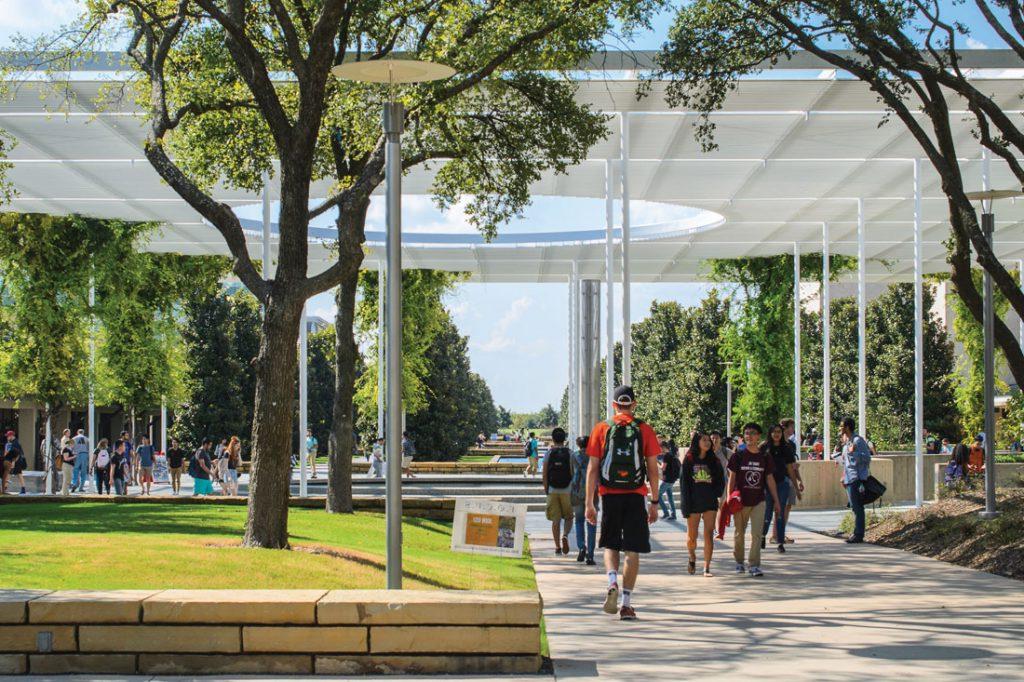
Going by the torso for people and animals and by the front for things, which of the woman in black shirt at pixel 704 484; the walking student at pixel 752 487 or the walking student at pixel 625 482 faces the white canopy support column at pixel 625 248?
the walking student at pixel 625 482

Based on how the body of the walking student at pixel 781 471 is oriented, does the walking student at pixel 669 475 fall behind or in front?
behind

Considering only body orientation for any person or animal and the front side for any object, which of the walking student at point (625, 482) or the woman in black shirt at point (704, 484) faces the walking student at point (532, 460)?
the walking student at point (625, 482)

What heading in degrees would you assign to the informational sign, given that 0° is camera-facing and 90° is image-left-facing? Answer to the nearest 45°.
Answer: approximately 0°

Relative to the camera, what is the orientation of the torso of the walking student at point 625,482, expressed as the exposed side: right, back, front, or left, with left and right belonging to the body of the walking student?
back

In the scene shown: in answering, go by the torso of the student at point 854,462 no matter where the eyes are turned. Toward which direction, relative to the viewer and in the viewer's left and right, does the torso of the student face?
facing to the left of the viewer

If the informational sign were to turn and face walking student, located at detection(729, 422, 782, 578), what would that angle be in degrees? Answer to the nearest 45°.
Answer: approximately 135° to its left

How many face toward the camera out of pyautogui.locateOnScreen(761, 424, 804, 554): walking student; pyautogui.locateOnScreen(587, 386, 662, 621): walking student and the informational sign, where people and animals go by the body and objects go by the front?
2

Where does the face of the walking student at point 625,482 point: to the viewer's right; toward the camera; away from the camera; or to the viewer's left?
away from the camera
